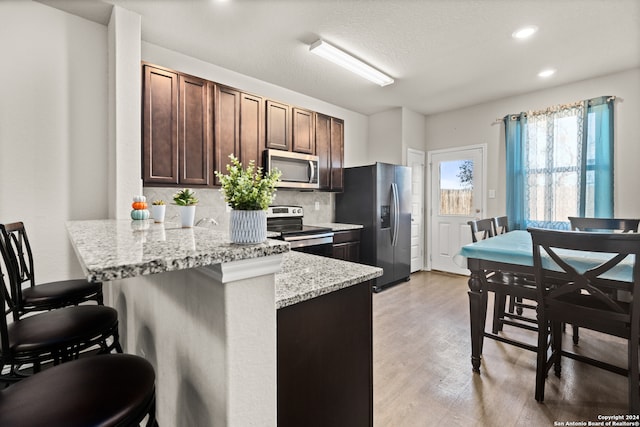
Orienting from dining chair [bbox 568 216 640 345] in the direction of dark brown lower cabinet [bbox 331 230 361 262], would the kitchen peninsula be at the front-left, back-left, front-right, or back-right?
front-left

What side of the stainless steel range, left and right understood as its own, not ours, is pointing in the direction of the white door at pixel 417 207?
left

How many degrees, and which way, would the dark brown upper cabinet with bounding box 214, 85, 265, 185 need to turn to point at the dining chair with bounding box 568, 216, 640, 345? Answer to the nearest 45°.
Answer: approximately 45° to its left

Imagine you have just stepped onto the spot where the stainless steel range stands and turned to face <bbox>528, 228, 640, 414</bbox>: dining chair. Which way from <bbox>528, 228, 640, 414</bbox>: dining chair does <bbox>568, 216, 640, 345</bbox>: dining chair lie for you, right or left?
left

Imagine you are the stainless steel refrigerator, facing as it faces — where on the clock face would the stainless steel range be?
The stainless steel range is roughly at 3 o'clock from the stainless steel refrigerator.

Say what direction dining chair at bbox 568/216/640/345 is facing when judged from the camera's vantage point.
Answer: facing the viewer

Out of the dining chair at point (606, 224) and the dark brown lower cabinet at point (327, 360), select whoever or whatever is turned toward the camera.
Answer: the dining chair

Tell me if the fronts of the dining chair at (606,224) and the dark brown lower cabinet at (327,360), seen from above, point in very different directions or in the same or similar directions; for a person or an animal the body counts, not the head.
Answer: very different directions

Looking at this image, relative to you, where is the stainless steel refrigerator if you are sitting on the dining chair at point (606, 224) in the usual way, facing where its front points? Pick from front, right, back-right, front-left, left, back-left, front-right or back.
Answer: right

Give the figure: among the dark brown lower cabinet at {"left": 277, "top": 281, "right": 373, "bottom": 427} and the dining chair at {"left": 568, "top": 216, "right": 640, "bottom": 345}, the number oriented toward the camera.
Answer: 1

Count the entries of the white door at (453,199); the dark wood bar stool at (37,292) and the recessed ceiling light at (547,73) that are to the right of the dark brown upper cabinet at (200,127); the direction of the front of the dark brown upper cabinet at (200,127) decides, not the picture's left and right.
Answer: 1

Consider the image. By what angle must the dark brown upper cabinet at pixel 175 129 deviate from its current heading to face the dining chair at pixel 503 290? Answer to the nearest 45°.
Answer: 0° — it already faces it

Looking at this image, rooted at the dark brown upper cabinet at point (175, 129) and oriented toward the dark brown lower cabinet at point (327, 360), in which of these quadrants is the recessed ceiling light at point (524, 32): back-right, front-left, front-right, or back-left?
front-left

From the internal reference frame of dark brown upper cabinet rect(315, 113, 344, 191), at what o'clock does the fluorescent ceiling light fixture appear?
The fluorescent ceiling light fixture is roughly at 1 o'clock from the dark brown upper cabinet.

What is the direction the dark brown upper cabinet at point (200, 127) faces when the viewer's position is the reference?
facing the viewer and to the right of the viewer
